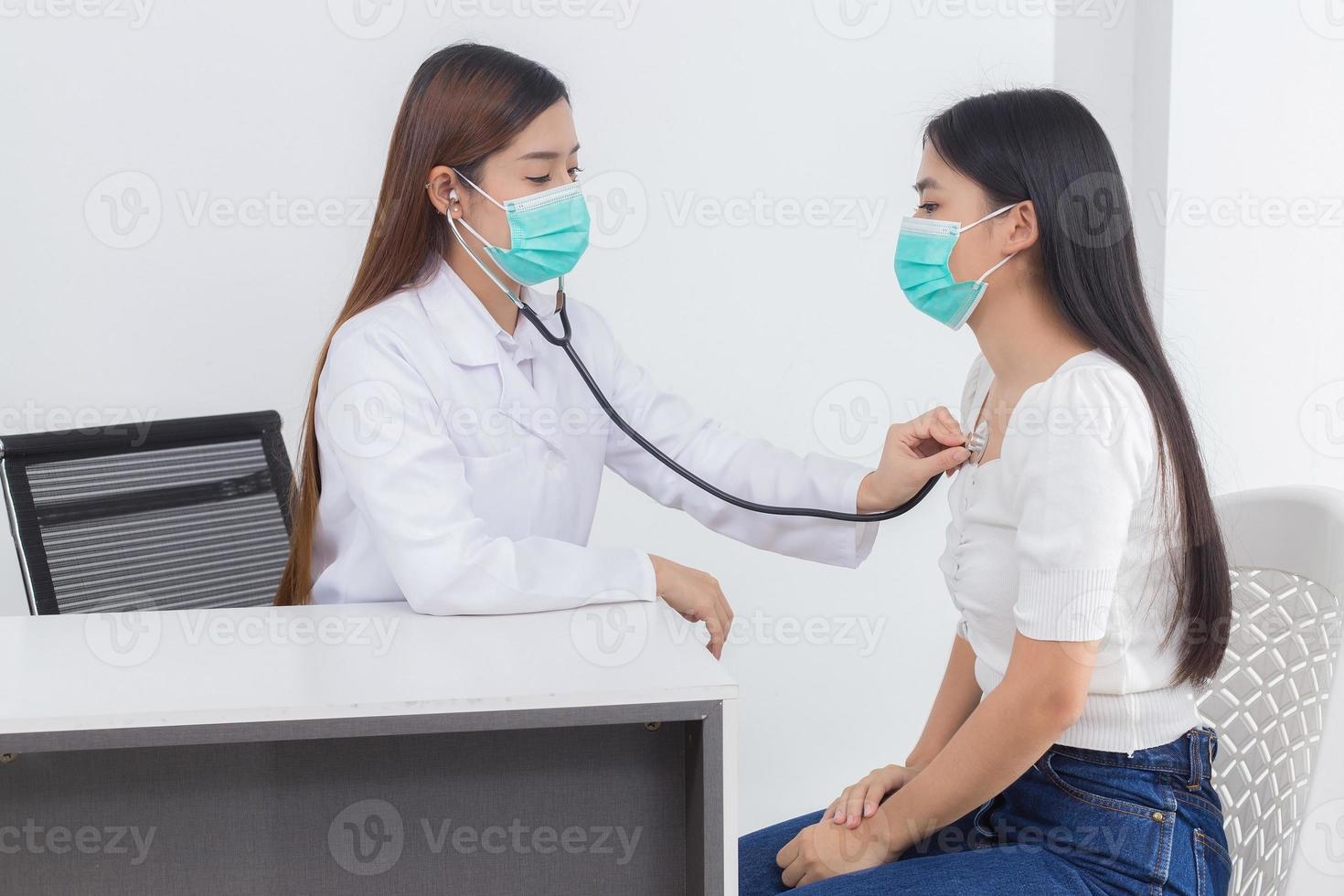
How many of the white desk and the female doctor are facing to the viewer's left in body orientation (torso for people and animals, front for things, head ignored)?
0

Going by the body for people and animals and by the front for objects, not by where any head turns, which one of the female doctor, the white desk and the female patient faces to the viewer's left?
the female patient

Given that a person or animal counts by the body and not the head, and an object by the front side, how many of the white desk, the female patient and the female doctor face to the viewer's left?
1

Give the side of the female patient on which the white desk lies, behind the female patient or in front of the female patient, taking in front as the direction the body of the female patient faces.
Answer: in front

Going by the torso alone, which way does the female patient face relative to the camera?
to the viewer's left

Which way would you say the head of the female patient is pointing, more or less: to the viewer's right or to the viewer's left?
to the viewer's left

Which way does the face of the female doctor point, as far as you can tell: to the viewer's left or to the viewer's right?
to the viewer's right

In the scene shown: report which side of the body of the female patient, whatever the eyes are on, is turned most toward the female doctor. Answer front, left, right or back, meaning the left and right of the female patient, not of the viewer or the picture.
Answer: front
